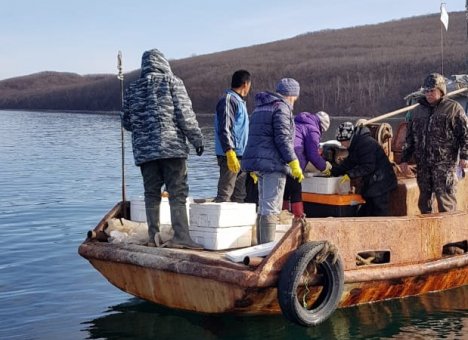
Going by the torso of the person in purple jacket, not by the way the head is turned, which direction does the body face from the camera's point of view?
to the viewer's right

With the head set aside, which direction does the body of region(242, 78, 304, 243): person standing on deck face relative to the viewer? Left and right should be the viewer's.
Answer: facing away from the viewer and to the right of the viewer

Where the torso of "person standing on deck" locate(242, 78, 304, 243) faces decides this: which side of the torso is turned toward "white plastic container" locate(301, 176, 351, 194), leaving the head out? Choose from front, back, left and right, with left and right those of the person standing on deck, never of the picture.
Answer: front

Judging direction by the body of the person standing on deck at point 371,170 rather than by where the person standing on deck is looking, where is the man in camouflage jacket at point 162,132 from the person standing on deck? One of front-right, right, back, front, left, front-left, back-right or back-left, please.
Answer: front-left

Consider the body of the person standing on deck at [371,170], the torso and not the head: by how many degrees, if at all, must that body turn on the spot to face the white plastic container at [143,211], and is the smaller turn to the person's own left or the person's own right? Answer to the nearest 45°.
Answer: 0° — they already face it

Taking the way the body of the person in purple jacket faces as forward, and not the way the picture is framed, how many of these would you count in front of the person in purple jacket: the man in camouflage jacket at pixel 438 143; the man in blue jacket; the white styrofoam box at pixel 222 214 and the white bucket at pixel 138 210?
1

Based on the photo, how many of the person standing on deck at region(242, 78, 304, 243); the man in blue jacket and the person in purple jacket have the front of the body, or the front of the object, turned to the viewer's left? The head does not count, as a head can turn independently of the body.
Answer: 0

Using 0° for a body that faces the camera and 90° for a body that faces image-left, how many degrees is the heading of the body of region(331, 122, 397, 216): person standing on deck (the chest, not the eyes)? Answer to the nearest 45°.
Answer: approximately 90°

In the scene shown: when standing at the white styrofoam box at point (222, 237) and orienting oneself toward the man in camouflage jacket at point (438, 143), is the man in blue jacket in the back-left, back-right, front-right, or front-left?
front-left
